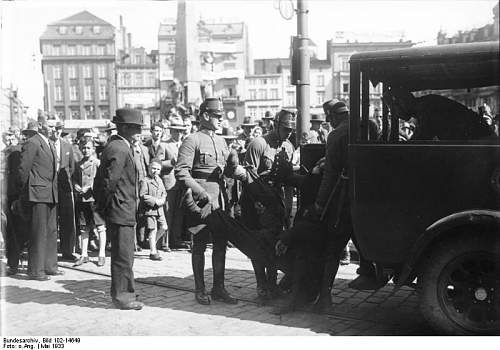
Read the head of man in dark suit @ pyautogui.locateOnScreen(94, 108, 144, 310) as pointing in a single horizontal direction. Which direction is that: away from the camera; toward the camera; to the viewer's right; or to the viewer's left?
to the viewer's right

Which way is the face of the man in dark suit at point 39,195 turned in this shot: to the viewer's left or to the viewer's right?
to the viewer's right

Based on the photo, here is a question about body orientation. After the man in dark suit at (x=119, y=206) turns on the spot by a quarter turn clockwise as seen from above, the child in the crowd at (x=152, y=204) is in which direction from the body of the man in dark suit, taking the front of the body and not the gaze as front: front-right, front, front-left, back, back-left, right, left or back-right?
back

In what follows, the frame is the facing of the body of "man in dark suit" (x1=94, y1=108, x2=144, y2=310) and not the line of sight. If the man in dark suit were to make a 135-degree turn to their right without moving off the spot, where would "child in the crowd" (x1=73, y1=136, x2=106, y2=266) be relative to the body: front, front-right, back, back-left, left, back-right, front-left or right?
back-right

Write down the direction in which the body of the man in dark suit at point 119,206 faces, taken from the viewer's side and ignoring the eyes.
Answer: to the viewer's right

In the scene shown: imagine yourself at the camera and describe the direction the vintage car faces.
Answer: facing to the right of the viewer

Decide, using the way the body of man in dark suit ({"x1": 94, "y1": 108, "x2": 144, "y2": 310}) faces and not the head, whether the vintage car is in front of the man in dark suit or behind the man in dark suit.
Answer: in front

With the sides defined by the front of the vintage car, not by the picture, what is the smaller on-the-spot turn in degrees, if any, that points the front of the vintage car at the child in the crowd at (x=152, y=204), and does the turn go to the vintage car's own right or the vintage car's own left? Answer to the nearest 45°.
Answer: approximately 135° to the vintage car's own left

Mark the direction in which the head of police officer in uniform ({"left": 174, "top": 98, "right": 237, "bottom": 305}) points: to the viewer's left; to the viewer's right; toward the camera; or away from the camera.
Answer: to the viewer's right

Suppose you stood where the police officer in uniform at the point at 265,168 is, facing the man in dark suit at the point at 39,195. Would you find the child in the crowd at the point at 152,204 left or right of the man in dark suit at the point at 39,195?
right
